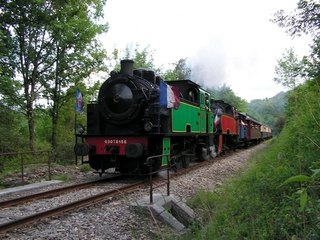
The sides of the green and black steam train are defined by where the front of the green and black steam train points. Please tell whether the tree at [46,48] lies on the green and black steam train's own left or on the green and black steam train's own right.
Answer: on the green and black steam train's own right

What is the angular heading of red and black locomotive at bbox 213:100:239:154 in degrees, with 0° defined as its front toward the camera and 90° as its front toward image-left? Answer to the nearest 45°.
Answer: approximately 45°

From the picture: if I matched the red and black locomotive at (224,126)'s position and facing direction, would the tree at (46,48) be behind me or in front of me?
in front

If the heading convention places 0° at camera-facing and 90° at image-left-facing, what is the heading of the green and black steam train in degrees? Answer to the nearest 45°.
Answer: approximately 45°

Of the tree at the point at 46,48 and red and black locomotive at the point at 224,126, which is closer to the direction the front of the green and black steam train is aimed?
the tree

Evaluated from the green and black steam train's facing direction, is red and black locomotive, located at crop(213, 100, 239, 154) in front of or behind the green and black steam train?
behind

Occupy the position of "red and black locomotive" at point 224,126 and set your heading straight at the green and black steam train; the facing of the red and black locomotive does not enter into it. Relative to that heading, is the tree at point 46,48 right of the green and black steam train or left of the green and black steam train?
right

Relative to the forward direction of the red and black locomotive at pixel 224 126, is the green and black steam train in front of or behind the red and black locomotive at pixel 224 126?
in front
